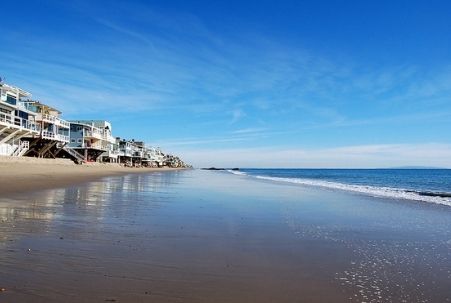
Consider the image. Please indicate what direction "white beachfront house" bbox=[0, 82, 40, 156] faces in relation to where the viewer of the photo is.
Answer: facing the viewer and to the right of the viewer
